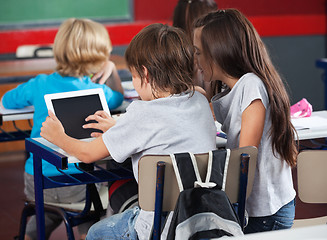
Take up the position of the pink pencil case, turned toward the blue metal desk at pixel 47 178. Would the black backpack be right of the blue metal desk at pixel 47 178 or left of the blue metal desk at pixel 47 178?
left

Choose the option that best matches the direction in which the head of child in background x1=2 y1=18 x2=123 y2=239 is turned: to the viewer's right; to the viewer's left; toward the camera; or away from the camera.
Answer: away from the camera

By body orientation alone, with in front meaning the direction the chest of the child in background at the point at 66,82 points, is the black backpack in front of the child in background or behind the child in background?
behind

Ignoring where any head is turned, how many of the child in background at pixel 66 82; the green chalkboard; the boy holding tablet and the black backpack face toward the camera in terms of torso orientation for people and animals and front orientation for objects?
2

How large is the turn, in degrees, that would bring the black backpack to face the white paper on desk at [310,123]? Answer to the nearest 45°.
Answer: approximately 135° to its left

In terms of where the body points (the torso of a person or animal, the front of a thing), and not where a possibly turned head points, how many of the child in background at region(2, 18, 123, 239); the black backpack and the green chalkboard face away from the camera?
1

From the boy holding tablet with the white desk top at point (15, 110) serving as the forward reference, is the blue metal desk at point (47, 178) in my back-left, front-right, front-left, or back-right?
front-left

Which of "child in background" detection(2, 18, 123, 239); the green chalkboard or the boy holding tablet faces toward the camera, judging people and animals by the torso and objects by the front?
the green chalkboard

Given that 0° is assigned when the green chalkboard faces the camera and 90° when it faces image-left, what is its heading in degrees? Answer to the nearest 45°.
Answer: approximately 0°

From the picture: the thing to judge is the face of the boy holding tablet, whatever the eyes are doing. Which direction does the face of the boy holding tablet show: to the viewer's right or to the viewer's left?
to the viewer's left

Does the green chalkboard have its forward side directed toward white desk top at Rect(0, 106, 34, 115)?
yes

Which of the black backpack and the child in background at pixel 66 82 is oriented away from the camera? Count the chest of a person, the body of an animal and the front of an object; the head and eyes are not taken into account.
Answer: the child in background

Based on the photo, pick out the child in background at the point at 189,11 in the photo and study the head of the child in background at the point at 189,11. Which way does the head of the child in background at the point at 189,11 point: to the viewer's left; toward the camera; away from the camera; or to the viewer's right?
away from the camera

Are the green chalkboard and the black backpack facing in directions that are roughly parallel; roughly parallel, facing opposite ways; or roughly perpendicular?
roughly parallel

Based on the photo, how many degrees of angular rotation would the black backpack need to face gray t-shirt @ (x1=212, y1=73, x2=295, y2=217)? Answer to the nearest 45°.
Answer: approximately 135° to its left

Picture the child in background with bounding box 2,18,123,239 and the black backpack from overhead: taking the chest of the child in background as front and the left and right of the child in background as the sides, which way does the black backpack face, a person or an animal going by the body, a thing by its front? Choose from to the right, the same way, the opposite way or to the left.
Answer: the opposite way

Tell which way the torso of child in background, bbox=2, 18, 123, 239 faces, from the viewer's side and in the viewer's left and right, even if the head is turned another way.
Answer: facing away from the viewer

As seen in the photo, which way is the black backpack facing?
toward the camera

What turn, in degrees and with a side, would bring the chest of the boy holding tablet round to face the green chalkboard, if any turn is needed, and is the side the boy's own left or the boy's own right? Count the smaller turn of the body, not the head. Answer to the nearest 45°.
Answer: approximately 45° to the boy's own right
